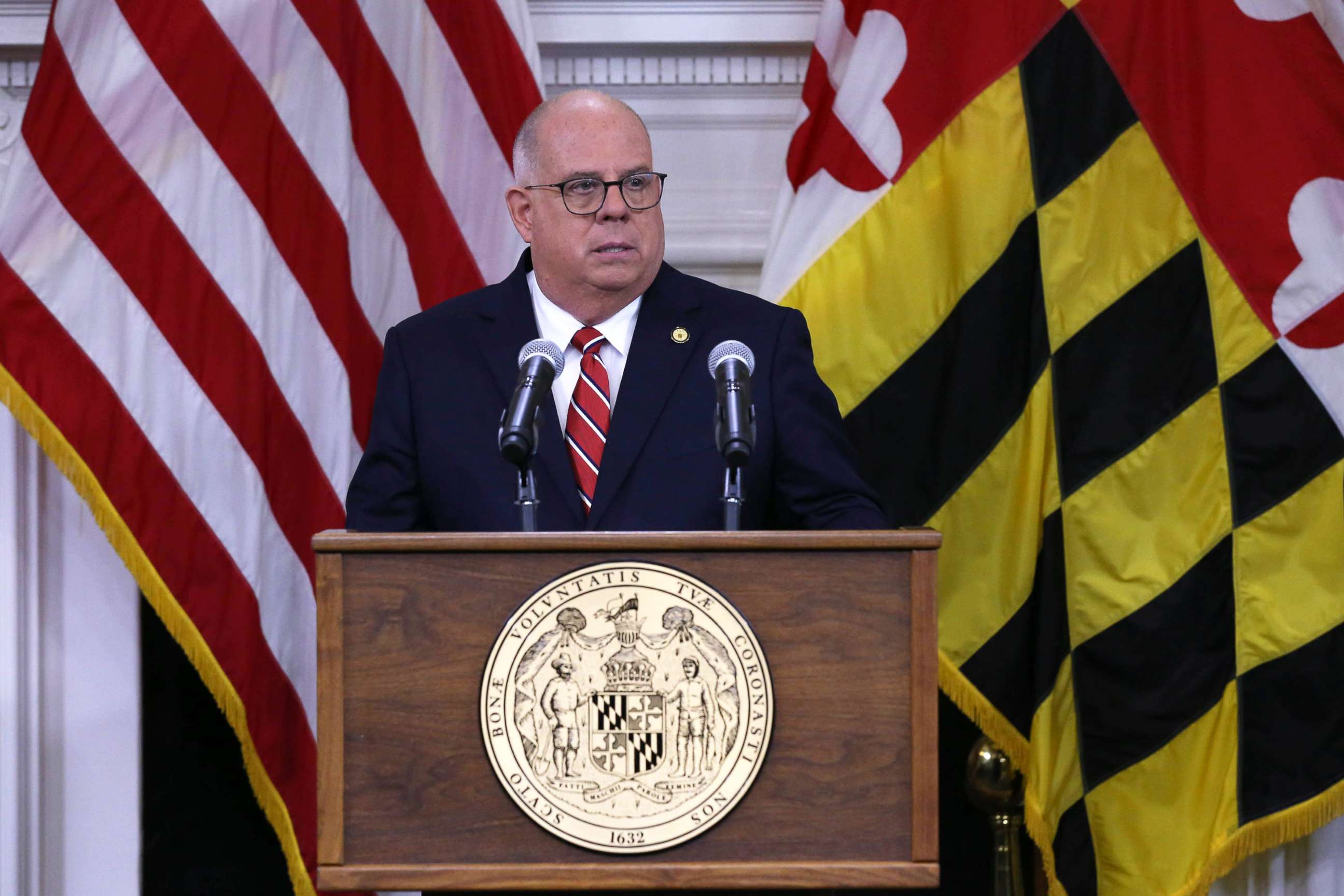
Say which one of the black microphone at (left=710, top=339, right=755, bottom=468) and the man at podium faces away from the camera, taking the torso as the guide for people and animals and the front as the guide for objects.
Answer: the black microphone

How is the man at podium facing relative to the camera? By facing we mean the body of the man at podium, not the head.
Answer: toward the camera

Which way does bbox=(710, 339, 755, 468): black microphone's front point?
away from the camera

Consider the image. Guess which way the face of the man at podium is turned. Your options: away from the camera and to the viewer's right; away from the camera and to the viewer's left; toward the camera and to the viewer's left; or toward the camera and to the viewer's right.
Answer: toward the camera and to the viewer's right

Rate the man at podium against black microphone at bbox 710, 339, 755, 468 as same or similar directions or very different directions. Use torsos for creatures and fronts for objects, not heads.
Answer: very different directions
